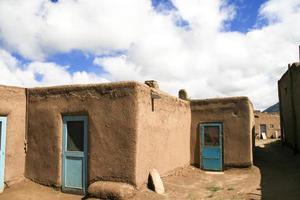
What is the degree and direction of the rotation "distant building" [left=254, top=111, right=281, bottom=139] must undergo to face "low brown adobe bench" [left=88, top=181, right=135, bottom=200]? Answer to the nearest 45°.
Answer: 0° — it already faces it

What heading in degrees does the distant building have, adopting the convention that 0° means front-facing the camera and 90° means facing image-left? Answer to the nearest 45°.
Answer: approximately 0°

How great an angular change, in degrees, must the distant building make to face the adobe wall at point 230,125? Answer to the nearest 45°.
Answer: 0° — it already faces it

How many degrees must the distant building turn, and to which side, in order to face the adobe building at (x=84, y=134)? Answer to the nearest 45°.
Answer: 0° — it already faces it
